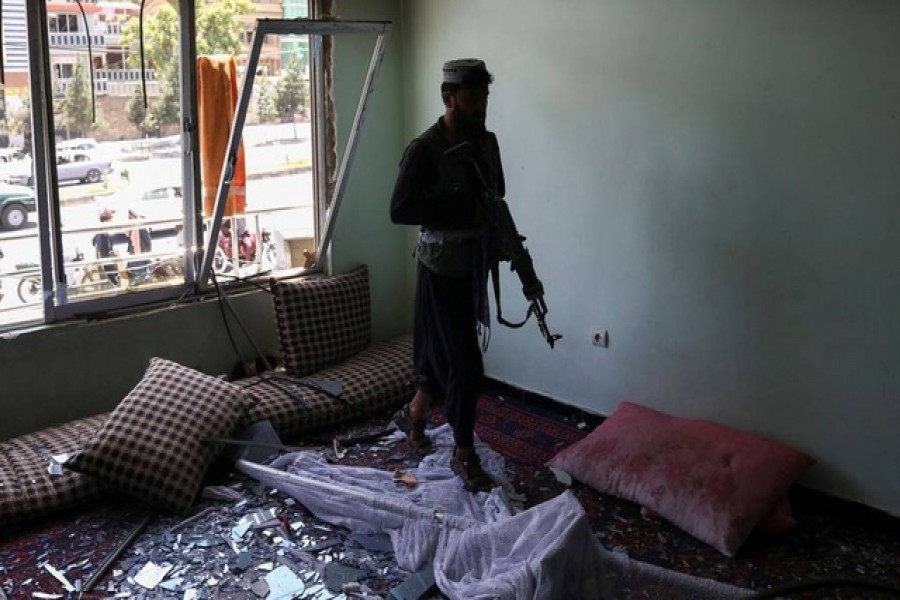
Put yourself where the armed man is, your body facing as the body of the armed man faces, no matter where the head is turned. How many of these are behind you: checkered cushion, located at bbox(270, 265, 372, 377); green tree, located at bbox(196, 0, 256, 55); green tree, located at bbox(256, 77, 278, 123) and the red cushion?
3

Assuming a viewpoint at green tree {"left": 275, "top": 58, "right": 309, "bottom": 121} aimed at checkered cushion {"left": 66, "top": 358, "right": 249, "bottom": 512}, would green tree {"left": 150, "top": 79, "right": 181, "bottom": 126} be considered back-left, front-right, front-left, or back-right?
front-right

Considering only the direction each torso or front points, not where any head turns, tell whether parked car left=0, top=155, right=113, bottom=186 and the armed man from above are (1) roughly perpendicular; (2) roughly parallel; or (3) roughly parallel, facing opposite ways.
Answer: roughly perpendicular

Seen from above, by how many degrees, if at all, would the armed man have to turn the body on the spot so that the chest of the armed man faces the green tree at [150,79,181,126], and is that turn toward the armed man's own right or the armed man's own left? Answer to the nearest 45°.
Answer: approximately 180°

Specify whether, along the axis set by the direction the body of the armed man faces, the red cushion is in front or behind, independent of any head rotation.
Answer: in front

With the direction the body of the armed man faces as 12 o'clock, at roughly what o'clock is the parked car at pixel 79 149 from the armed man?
The parked car is roughly at 5 o'clock from the armed man.

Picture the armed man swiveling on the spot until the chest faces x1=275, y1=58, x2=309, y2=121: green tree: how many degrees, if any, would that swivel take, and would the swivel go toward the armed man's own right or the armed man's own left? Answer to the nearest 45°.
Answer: approximately 180°

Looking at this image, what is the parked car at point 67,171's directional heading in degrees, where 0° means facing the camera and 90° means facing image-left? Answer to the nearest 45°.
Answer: approximately 270°

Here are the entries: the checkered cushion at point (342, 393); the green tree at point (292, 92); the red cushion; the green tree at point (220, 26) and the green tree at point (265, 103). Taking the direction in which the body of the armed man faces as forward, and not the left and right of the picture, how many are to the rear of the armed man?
4

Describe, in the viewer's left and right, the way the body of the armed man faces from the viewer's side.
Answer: facing the viewer and to the right of the viewer

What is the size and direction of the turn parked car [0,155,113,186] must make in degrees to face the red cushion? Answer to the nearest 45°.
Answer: approximately 45° to its right
